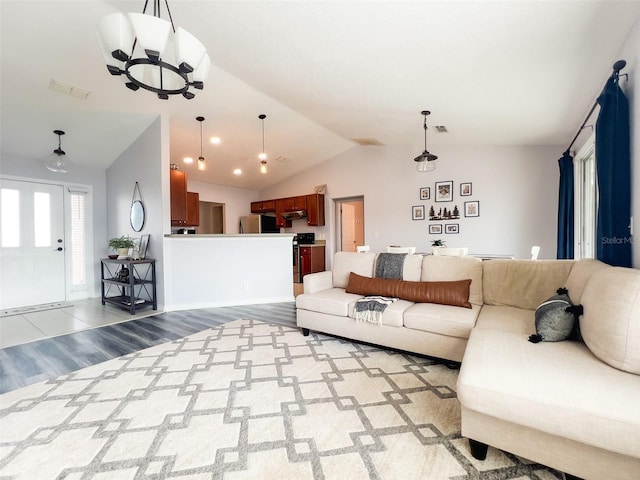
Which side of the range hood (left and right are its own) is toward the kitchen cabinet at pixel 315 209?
left

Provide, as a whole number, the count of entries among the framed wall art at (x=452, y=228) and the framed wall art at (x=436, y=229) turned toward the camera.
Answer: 2

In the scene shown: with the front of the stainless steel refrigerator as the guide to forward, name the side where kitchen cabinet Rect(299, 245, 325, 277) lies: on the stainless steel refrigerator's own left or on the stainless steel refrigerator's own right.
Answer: on the stainless steel refrigerator's own left

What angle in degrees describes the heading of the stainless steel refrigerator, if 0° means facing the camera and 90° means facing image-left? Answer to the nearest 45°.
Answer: approximately 45°

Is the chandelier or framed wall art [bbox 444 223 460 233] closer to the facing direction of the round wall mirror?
the chandelier

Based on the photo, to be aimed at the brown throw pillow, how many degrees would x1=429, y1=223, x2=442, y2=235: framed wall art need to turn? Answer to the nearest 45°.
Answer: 0° — it already faces it

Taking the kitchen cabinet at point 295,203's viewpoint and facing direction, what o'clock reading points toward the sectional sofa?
The sectional sofa is roughly at 10 o'clock from the kitchen cabinet.

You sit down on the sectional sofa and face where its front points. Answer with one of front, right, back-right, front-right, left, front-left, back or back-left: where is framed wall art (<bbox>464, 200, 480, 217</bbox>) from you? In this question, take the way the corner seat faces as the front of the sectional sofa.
back-right

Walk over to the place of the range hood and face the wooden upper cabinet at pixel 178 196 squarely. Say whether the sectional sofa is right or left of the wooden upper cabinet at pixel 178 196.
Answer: left
